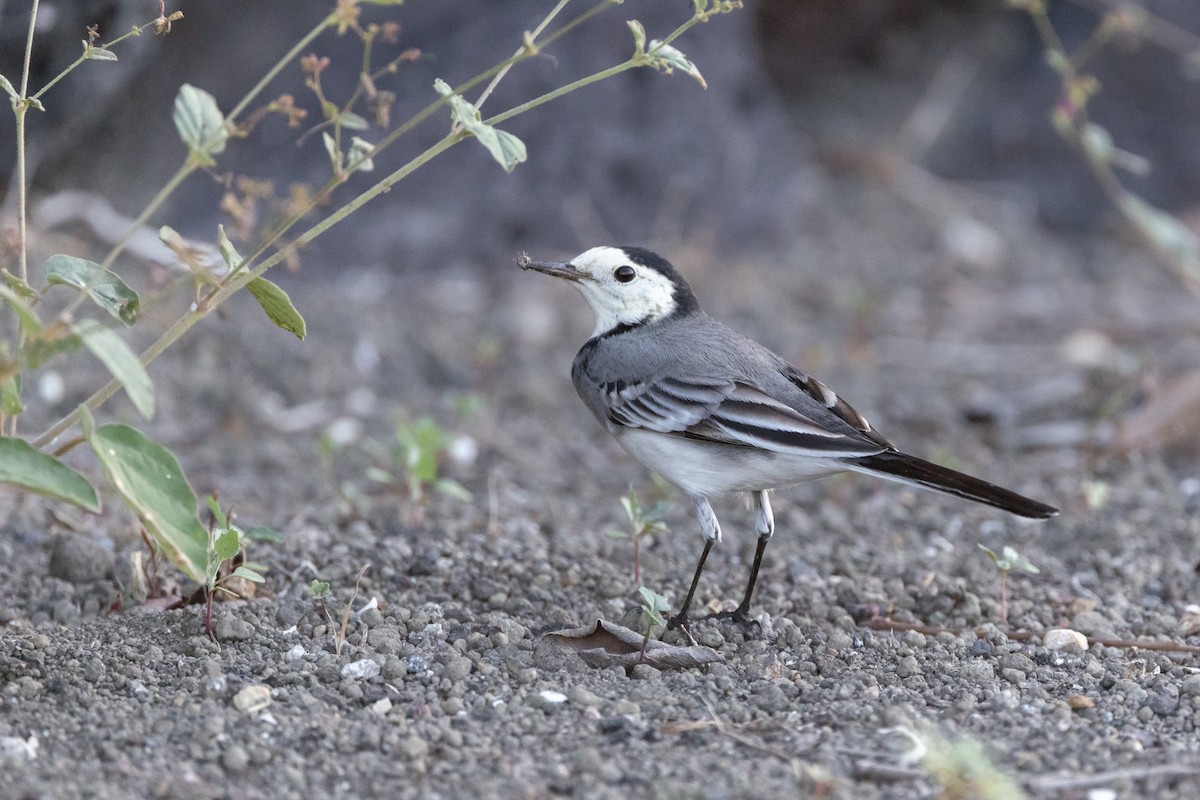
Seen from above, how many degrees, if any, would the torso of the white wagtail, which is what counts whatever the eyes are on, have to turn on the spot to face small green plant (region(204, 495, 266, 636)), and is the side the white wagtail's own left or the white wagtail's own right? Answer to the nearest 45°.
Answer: approximately 45° to the white wagtail's own left

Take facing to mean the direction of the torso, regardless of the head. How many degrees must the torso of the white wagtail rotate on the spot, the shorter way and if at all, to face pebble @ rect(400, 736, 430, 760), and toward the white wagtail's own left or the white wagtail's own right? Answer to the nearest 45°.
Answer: approximately 90° to the white wagtail's own left

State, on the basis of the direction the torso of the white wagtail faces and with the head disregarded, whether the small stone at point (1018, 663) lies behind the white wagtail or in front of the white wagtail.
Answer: behind

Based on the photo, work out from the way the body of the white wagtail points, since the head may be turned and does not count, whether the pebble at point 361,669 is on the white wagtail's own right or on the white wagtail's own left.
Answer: on the white wagtail's own left

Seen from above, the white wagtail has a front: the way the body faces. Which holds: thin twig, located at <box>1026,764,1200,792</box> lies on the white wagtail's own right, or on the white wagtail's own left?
on the white wagtail's own left

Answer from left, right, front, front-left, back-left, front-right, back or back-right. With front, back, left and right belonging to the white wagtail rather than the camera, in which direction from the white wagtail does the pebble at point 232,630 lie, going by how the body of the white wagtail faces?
front-left

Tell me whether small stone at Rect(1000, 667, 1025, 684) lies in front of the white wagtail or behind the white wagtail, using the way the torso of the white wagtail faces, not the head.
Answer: behind

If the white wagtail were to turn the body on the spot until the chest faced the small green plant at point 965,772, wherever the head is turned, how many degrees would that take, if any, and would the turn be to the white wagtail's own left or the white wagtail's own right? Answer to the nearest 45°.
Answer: approximately 135° to the white wagtail's own left

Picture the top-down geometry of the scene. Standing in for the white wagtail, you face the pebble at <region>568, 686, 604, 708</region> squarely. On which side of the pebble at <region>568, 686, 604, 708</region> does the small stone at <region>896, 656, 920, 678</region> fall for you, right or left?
left

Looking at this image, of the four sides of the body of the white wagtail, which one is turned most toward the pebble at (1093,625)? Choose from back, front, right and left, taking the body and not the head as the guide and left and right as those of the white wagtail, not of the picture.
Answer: back

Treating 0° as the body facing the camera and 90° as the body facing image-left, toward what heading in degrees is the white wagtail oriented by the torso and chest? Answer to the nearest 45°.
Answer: approximately 90°
